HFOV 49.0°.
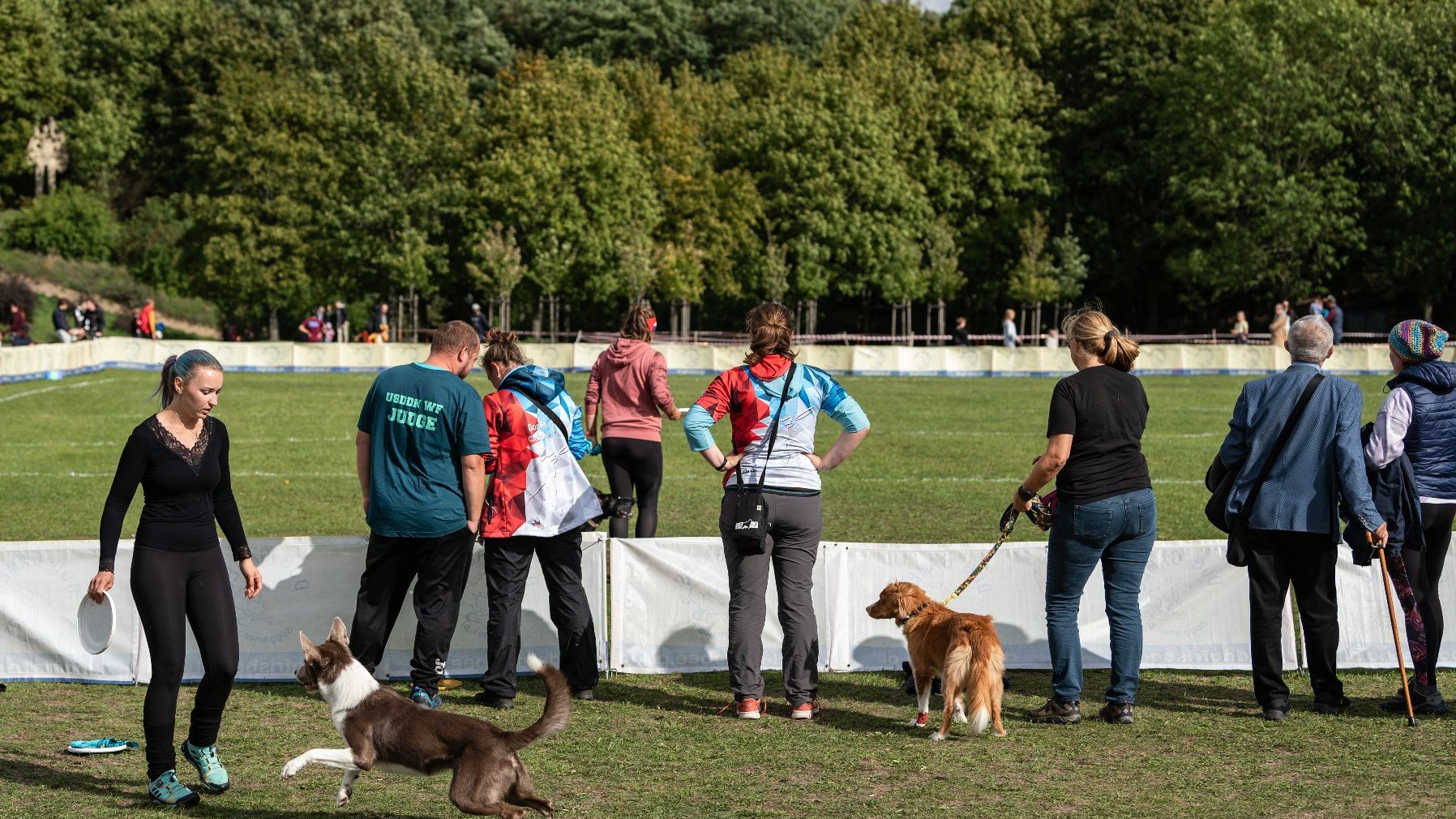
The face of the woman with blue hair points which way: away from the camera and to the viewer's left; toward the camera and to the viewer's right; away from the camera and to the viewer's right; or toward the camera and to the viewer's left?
toward the camera and to the viewer's right

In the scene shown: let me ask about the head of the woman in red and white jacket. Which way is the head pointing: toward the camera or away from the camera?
away from the camera

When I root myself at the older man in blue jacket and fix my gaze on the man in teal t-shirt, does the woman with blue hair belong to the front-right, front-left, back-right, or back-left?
front-left

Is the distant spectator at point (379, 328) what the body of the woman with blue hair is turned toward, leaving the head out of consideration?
no

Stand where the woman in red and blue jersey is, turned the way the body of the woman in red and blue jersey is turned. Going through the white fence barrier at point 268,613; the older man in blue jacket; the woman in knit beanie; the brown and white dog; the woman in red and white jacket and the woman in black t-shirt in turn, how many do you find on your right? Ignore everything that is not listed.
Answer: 3

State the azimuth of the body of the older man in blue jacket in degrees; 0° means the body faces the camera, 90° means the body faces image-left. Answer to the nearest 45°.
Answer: approximately 180°

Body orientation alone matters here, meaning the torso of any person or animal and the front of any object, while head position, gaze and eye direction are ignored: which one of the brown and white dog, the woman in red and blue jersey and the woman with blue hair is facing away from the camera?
the woman in red and blue jersey

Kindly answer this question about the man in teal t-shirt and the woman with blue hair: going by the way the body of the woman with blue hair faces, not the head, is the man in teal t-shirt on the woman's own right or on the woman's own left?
on the woman's own left

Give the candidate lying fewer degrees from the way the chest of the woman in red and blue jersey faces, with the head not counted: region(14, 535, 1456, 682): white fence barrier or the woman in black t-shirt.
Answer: the white fence barrier

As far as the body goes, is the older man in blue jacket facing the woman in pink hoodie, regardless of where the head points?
no

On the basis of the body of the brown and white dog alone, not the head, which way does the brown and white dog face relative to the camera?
to the viewer's left

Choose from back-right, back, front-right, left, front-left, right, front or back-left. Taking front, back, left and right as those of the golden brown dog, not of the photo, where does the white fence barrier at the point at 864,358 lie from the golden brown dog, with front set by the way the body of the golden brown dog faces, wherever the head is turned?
front-right

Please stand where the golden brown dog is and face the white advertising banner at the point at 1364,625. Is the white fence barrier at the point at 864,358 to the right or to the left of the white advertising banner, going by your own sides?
left

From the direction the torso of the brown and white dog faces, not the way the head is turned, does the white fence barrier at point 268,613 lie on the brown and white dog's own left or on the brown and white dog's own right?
on the brown and white dog's own right

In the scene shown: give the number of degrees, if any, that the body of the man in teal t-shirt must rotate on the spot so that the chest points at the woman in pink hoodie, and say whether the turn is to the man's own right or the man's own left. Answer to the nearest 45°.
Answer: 0° — they already face them

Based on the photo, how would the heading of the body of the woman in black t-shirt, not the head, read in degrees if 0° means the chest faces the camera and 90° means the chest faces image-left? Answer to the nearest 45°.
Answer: approximately 135°

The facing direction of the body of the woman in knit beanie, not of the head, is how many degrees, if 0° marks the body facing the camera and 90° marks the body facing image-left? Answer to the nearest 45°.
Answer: approximately 135°

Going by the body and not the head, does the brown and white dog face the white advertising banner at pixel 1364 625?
no

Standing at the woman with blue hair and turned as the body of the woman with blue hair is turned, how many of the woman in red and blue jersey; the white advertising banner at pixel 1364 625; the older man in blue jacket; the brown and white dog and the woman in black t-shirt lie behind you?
0

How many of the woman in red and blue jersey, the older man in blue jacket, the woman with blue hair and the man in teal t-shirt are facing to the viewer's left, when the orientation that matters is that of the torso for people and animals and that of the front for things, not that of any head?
0

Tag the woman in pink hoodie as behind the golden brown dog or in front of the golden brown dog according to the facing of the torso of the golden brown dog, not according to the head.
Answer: in front

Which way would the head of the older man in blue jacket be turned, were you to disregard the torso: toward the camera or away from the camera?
away from the camera

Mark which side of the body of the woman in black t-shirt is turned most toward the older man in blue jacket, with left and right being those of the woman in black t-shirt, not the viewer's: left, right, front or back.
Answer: right
